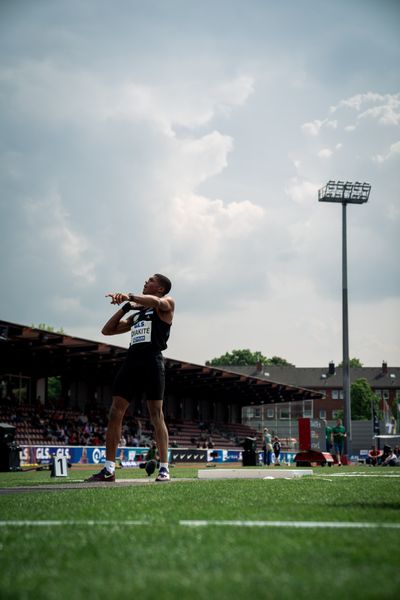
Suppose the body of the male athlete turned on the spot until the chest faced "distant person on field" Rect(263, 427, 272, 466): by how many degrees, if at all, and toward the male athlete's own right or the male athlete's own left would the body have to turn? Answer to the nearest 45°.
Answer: approximately 135° to the male athlete's own right

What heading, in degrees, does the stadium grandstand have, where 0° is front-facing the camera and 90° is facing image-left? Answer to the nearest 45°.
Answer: approximately 315°

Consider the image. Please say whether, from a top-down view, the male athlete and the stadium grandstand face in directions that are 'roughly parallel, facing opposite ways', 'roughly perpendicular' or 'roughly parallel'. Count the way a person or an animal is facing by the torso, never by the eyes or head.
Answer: roughly perpendicular

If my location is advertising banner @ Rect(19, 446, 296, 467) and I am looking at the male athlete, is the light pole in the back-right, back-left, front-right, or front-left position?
back-left

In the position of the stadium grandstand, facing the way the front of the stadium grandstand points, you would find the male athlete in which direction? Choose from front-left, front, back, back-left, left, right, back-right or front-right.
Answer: front-right

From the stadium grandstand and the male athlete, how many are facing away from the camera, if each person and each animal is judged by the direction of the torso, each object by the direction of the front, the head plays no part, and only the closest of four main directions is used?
0

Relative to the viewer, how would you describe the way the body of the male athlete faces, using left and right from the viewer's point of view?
facing the viewer and to the left of the viewer

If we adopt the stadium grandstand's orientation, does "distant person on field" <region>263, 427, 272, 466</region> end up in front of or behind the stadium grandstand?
in front

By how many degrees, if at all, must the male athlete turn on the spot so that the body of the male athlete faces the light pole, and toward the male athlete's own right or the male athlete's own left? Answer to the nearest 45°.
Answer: approximately 135° to the male athlete's own right
